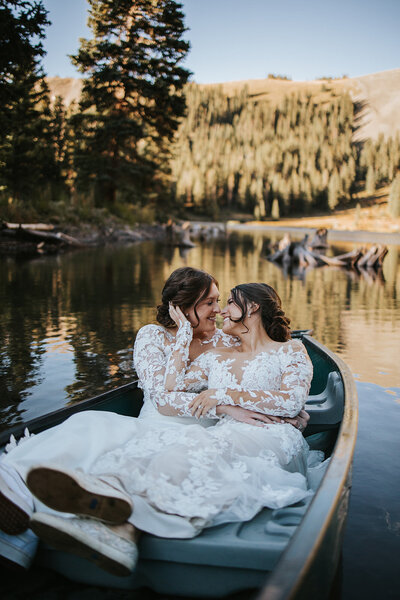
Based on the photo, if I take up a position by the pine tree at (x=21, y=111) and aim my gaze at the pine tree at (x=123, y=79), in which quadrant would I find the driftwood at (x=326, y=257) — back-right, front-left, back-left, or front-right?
front-right

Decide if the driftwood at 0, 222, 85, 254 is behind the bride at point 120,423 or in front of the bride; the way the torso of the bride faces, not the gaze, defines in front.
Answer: behind

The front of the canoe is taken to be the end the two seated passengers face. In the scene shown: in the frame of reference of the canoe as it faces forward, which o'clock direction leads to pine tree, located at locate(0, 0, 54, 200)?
The pine tree is roughly at 4 o'clock from the canoe.

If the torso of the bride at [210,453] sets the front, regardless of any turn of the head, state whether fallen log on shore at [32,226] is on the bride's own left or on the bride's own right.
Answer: on the bride's own right

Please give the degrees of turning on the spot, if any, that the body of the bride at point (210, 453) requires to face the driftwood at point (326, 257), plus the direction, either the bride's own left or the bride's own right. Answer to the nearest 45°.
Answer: approximately 135° to the bride's own right

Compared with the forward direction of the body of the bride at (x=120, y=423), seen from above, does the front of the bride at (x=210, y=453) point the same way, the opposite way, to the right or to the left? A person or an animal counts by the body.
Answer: to the right
